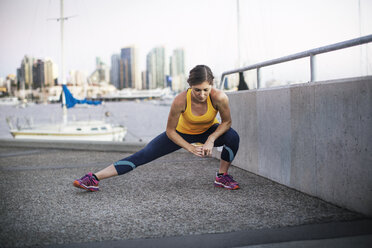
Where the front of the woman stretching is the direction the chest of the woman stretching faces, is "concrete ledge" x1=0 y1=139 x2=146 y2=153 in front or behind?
behind

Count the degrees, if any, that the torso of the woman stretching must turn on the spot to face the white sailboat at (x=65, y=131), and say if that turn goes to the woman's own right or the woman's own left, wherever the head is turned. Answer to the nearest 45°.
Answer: approximately 180°

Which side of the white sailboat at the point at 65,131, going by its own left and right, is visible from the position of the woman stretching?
left

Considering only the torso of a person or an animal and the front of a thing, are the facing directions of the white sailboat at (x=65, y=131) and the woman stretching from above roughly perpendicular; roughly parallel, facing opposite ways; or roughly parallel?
roughly perpendicular

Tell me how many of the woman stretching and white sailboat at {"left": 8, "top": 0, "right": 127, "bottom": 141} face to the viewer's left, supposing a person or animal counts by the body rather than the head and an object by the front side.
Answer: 1

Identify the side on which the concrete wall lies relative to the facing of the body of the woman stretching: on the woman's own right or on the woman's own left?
on the woman's own left

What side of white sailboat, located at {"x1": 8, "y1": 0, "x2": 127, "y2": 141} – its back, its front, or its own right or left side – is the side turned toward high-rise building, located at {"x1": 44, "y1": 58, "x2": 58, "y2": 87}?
right

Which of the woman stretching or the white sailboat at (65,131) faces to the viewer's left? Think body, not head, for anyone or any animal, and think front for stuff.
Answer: the white sailboat

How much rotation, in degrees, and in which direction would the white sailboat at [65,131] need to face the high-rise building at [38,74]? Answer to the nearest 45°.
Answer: approximately 90° to its right

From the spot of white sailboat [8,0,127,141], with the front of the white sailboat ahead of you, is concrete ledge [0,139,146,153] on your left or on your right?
on your left

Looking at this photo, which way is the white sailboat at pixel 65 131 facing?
to the viewer's left

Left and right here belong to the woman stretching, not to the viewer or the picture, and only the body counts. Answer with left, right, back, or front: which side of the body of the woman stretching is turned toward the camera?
front
